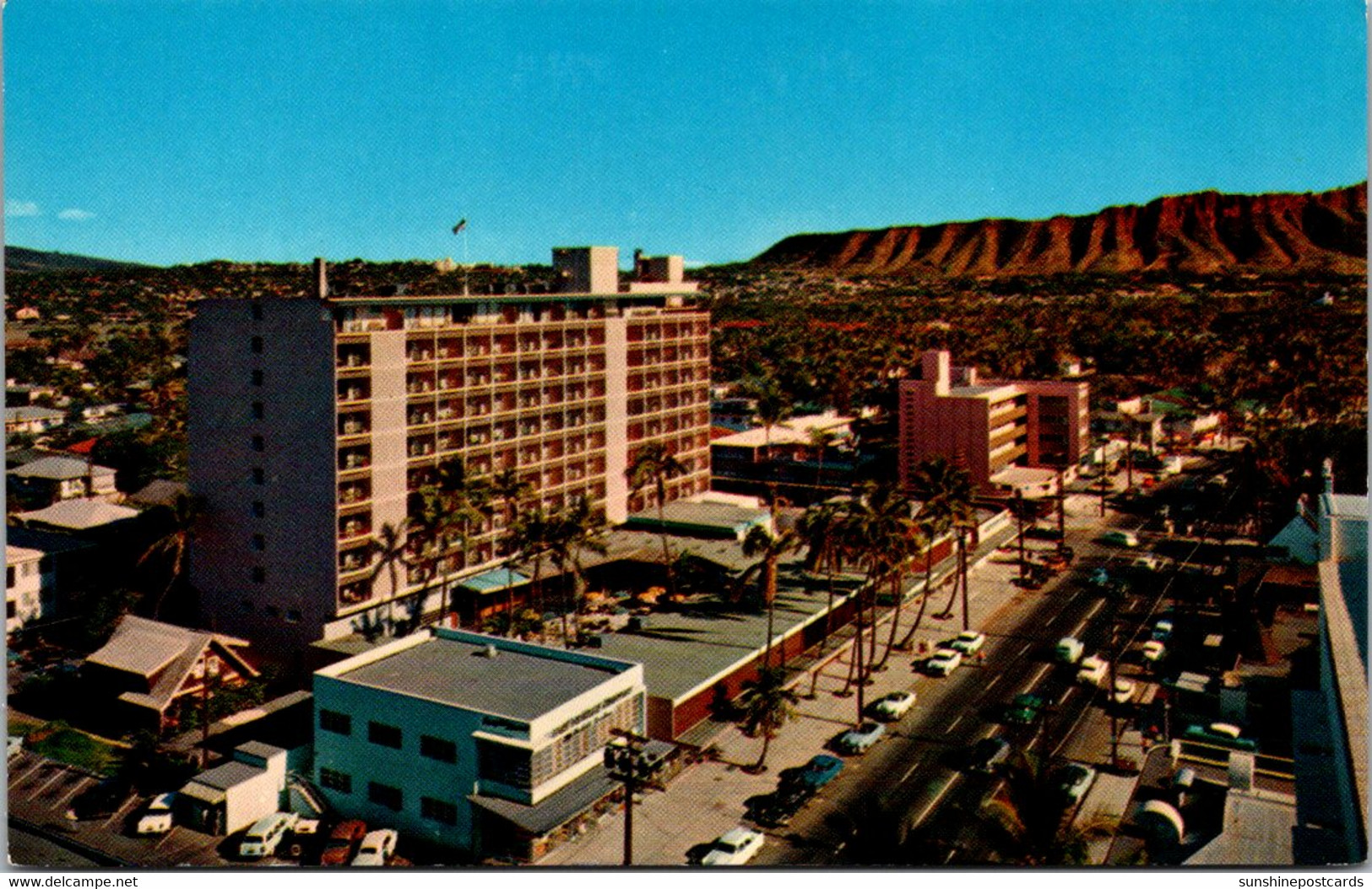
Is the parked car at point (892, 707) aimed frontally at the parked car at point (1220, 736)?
no

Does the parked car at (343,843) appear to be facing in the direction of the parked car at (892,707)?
no

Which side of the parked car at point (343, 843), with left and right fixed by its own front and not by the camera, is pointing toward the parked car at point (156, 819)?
right

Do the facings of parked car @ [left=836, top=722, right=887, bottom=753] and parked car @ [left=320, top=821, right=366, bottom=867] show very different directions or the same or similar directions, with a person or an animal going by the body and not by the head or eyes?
same or similar directions

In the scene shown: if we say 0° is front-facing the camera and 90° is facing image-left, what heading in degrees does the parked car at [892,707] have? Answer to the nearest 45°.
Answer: approximately 45°

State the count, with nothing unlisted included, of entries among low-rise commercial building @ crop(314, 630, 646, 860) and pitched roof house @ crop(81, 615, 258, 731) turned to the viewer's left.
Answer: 0

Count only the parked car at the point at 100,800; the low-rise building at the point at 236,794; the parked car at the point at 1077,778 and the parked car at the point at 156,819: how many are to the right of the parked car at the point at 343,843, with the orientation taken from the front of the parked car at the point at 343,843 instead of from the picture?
3

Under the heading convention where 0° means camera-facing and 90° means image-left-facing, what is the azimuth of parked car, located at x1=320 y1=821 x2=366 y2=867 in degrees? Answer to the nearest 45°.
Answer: approximately 45°

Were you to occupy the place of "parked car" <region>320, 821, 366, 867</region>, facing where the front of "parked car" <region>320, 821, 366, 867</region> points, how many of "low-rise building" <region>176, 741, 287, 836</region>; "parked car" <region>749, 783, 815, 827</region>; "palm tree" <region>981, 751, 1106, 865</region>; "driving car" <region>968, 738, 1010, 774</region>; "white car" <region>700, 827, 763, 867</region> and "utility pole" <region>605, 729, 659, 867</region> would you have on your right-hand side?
1

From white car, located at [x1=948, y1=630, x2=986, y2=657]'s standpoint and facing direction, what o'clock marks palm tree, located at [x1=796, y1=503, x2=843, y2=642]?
The palm tree is roughly at 12 o'clock from the white car.
